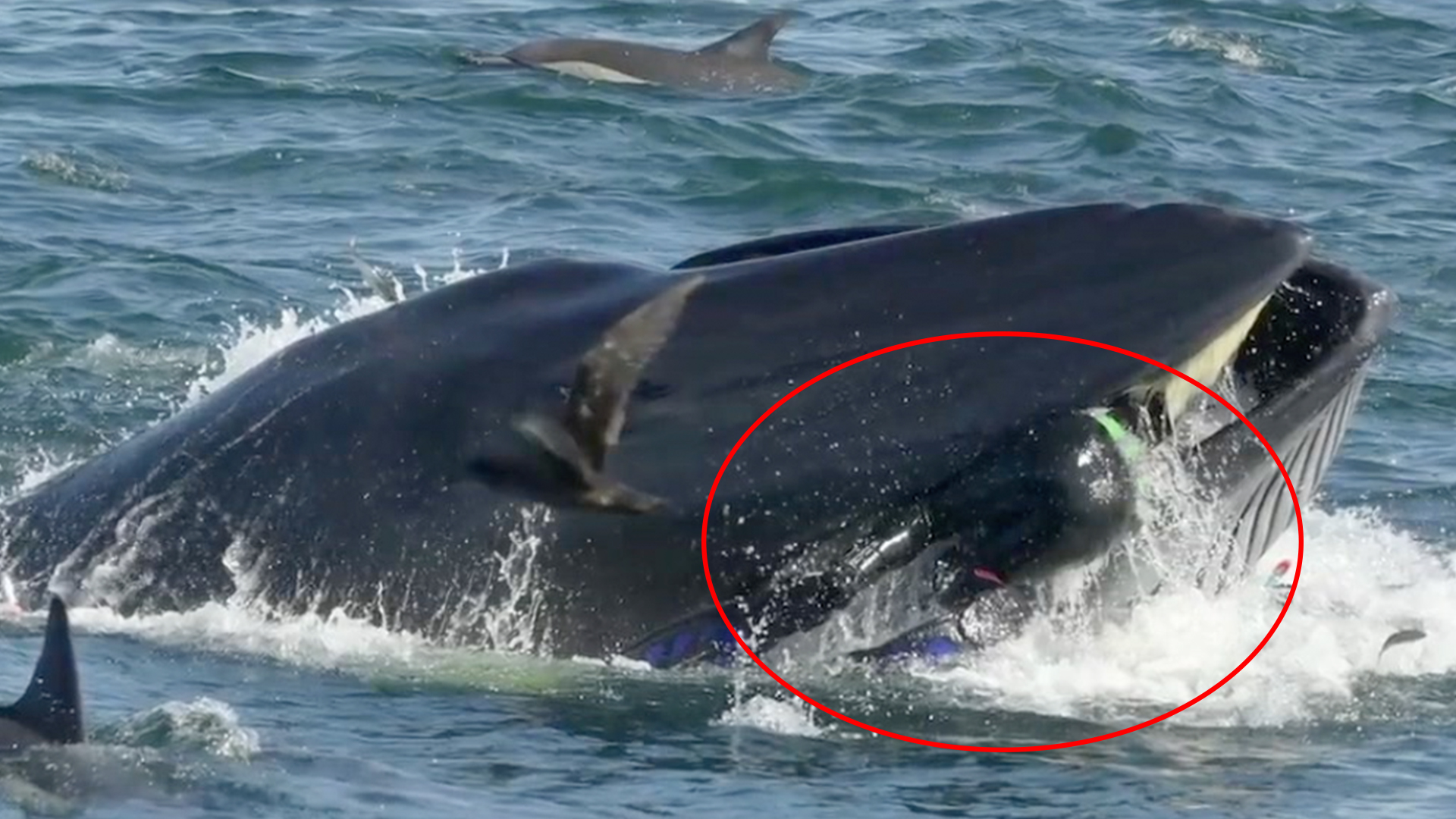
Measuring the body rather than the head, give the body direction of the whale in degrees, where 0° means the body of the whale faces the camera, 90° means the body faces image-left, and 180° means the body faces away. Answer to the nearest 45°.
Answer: approximately 270°

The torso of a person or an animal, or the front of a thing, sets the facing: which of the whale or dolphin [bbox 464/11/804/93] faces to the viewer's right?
the whale

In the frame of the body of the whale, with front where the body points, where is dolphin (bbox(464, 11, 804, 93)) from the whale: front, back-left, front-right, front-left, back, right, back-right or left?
left

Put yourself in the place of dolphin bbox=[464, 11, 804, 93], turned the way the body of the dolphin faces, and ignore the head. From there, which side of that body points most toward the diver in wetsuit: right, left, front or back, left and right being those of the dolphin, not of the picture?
left

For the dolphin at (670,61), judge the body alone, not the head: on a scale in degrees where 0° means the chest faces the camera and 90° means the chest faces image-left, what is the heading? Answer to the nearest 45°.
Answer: approximately 90°

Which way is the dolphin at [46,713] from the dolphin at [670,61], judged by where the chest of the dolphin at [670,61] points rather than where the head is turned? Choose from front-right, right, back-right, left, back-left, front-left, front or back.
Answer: left

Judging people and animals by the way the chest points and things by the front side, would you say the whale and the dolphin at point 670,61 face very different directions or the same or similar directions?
very different directions
